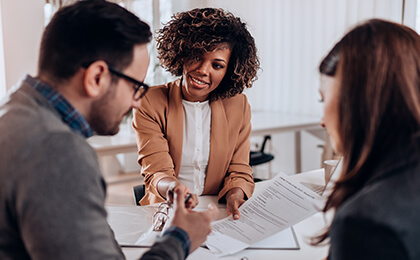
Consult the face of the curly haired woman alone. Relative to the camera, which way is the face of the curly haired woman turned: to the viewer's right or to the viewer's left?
to the viewer's left

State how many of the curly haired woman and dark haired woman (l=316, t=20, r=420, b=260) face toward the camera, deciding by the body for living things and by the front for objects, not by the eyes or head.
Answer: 1

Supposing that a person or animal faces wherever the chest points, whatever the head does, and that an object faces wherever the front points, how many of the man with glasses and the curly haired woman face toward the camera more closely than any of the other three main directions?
1

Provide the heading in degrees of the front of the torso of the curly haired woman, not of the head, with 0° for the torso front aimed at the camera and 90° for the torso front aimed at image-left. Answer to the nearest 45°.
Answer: approximately 0°

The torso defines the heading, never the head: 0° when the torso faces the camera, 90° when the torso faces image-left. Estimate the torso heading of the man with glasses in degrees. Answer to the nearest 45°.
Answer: approximately 225°
